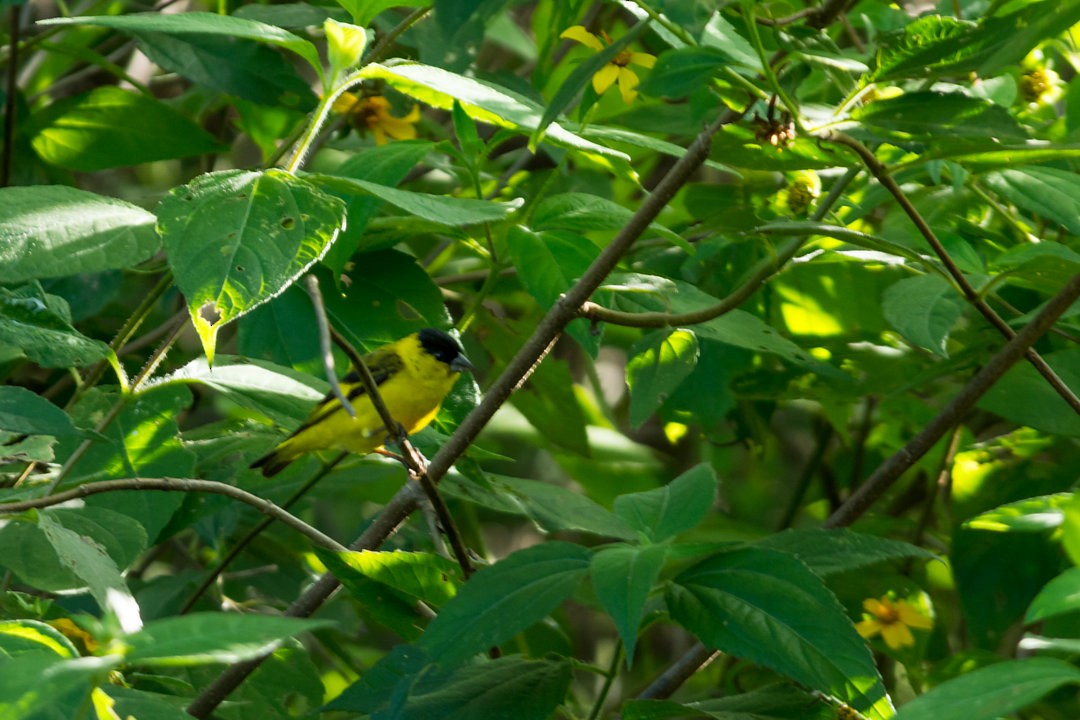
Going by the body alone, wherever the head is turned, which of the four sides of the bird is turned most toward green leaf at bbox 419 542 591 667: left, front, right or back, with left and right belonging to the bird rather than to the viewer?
right

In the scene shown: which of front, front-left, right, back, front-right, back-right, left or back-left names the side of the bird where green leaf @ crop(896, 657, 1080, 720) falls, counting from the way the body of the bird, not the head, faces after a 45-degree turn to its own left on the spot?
front-right

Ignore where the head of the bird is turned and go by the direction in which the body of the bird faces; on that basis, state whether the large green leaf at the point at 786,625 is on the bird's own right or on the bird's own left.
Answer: on the bird's own right

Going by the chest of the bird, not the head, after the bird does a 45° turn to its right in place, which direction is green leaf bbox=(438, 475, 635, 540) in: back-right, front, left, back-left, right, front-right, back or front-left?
front-left

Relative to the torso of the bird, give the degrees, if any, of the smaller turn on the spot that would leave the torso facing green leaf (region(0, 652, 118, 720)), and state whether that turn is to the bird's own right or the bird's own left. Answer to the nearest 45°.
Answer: approximately 90° to the bird's own right

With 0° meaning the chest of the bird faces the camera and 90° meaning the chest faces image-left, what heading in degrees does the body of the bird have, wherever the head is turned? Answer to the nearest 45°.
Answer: approximately 270°

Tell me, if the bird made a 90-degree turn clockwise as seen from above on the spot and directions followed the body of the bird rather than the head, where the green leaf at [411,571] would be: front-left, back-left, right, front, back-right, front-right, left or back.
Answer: front
